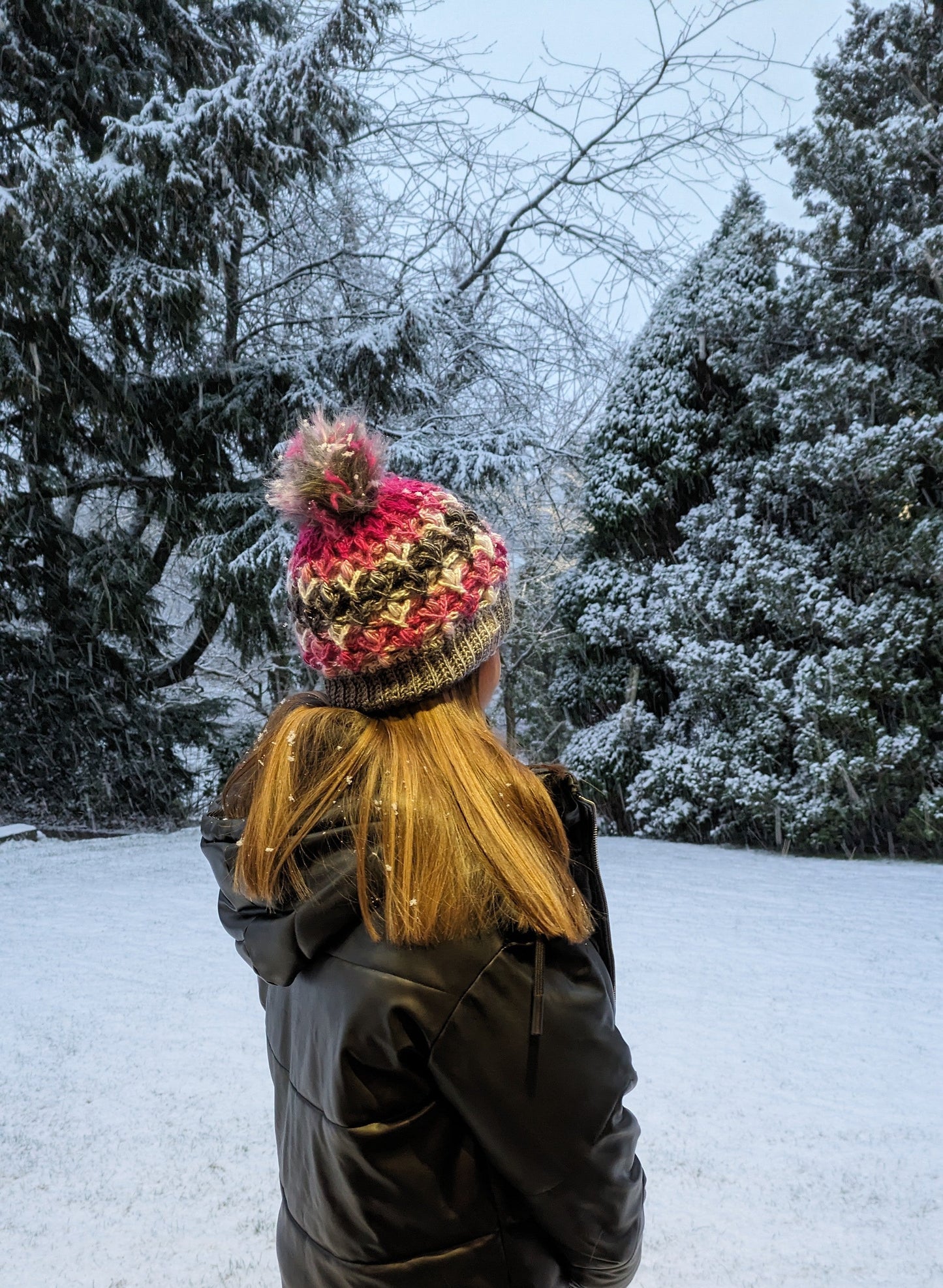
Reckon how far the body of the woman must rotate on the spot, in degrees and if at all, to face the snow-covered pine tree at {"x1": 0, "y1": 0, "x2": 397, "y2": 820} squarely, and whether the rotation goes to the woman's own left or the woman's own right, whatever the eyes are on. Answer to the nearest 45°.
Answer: approximately 90° to the woman's own left

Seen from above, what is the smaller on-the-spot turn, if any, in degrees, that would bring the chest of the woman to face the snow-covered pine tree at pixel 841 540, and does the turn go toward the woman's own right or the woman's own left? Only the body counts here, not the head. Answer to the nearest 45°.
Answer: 0° — they already face it

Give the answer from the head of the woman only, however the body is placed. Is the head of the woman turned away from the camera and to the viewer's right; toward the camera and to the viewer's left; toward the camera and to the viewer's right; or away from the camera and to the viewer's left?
away from the camera and to the viewer's right

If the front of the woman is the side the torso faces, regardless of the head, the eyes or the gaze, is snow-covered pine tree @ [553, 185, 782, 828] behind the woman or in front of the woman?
in front

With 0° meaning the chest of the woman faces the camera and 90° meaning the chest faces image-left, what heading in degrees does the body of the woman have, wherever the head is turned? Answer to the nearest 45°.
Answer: approximately 225°
